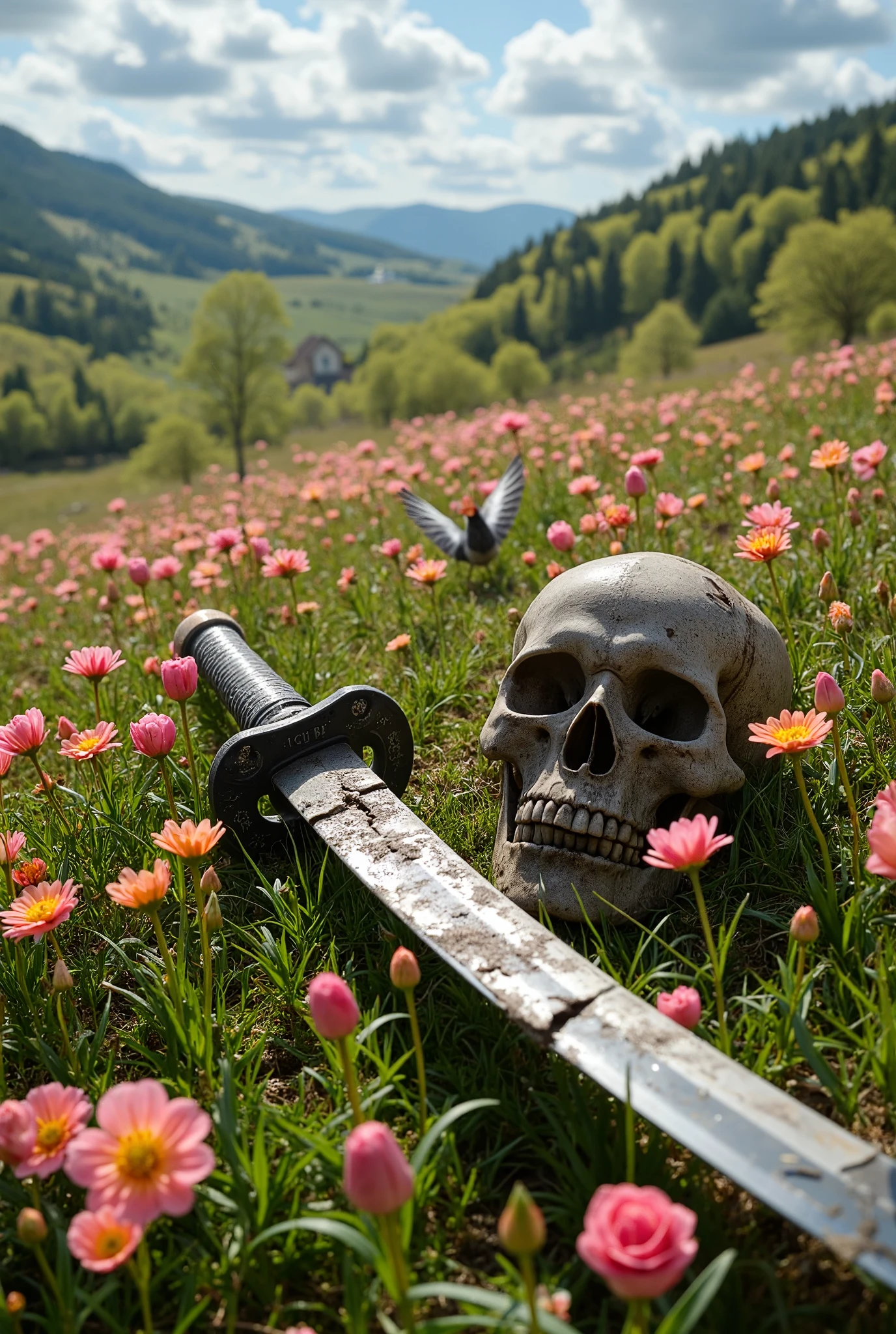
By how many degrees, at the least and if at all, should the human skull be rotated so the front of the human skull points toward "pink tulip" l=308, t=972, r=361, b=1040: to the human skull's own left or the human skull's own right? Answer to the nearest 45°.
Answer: approximately 45° to the human skull's own left

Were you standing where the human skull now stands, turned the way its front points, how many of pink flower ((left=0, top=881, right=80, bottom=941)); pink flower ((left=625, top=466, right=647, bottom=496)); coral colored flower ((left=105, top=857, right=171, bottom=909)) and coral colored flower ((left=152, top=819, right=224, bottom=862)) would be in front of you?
3

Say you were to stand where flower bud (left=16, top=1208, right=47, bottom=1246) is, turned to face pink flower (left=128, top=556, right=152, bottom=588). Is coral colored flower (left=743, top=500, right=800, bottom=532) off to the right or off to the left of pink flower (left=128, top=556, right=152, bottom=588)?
right

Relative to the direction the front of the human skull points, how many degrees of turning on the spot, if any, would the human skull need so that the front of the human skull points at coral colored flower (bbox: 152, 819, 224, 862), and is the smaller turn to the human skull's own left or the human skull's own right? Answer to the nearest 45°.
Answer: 0° — it already faces it

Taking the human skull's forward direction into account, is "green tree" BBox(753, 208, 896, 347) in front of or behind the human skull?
behind

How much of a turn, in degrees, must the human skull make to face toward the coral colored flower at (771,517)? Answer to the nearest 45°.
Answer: approximately 180°

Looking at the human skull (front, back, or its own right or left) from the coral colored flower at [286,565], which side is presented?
right

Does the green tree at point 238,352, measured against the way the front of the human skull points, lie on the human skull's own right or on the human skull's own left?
on the human skull's own right

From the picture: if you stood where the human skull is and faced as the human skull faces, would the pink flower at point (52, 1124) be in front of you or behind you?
in front

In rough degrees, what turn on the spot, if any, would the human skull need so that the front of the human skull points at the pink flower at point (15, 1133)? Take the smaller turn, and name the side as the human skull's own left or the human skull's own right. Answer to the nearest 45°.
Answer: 0° — it already faces it

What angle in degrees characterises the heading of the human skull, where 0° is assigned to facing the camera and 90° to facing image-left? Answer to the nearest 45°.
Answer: approximately 45°

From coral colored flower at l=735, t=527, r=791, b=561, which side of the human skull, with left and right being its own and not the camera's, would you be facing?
back

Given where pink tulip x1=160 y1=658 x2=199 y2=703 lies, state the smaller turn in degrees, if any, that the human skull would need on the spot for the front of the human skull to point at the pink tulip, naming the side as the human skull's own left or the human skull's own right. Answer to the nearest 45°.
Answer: approximately 45° to the human skull's own right
